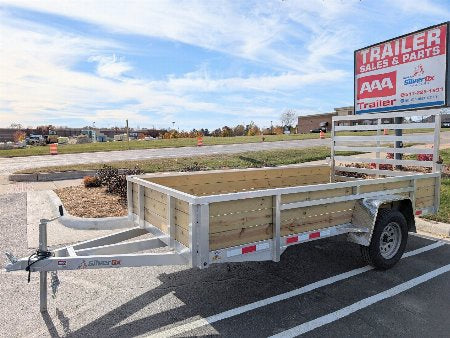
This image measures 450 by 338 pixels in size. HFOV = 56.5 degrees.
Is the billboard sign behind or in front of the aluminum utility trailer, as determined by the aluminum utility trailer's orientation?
behind

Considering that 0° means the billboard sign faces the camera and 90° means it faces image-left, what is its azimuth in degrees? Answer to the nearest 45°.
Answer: approximately 45°

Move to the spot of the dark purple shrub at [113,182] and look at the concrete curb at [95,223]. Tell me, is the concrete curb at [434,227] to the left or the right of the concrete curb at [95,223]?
left

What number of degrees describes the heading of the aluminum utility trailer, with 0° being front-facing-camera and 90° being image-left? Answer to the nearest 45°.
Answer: approximately 45°

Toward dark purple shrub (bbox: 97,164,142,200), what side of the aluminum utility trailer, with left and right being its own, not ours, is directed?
right
